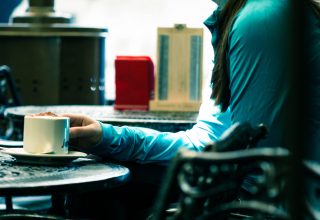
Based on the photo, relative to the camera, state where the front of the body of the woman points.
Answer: to the viewer's left

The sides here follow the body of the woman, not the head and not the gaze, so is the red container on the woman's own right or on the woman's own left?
on the woman's own right

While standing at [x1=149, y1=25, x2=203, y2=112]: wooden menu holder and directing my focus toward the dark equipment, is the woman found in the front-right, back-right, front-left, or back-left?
back-left

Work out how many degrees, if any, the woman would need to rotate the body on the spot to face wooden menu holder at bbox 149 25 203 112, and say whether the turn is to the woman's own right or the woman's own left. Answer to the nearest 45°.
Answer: approximately 90° to the woman's own right
